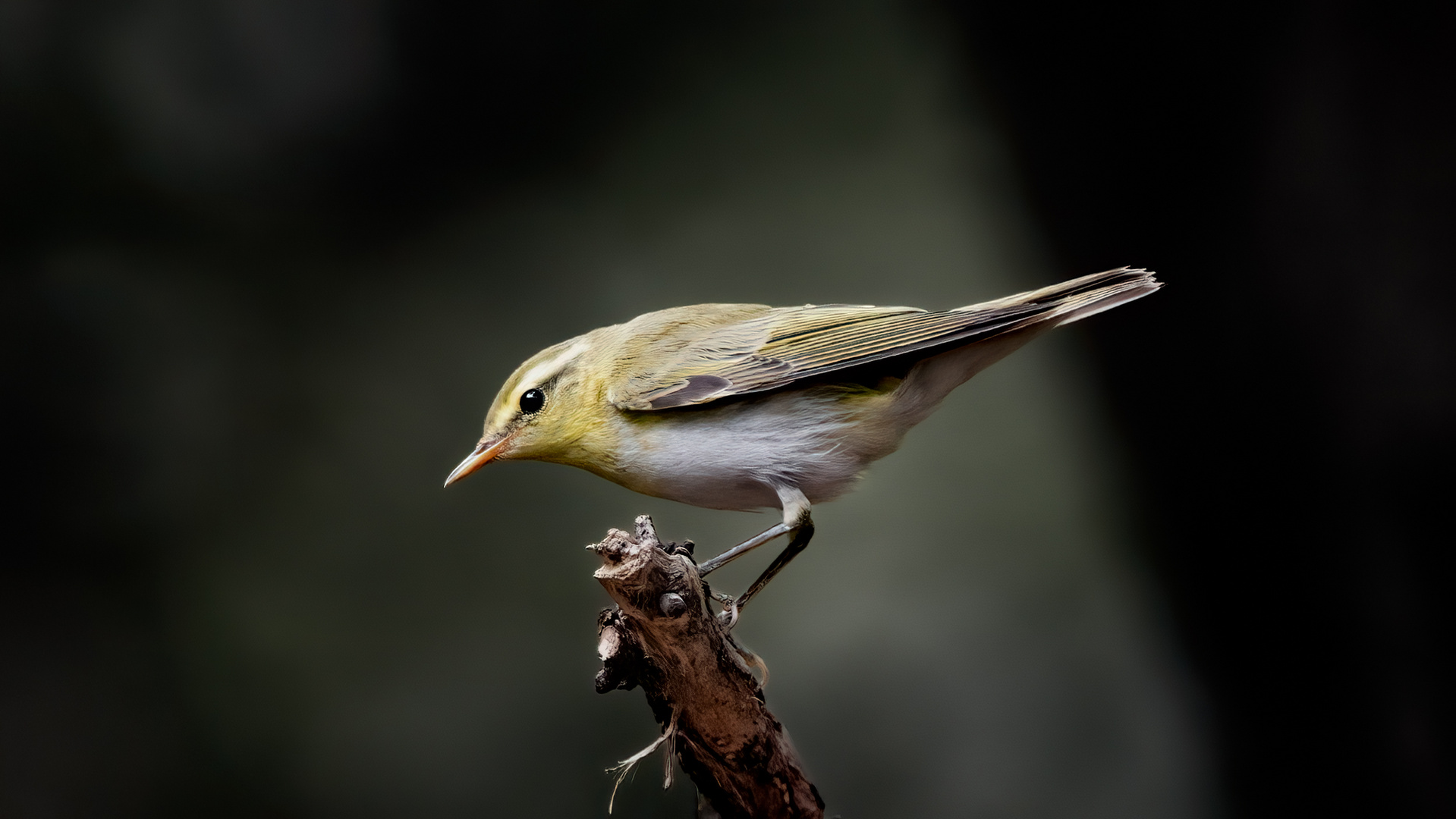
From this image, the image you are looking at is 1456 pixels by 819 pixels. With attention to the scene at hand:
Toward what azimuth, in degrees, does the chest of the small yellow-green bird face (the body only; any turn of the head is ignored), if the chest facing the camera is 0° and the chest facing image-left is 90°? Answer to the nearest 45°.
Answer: approximately 90°
